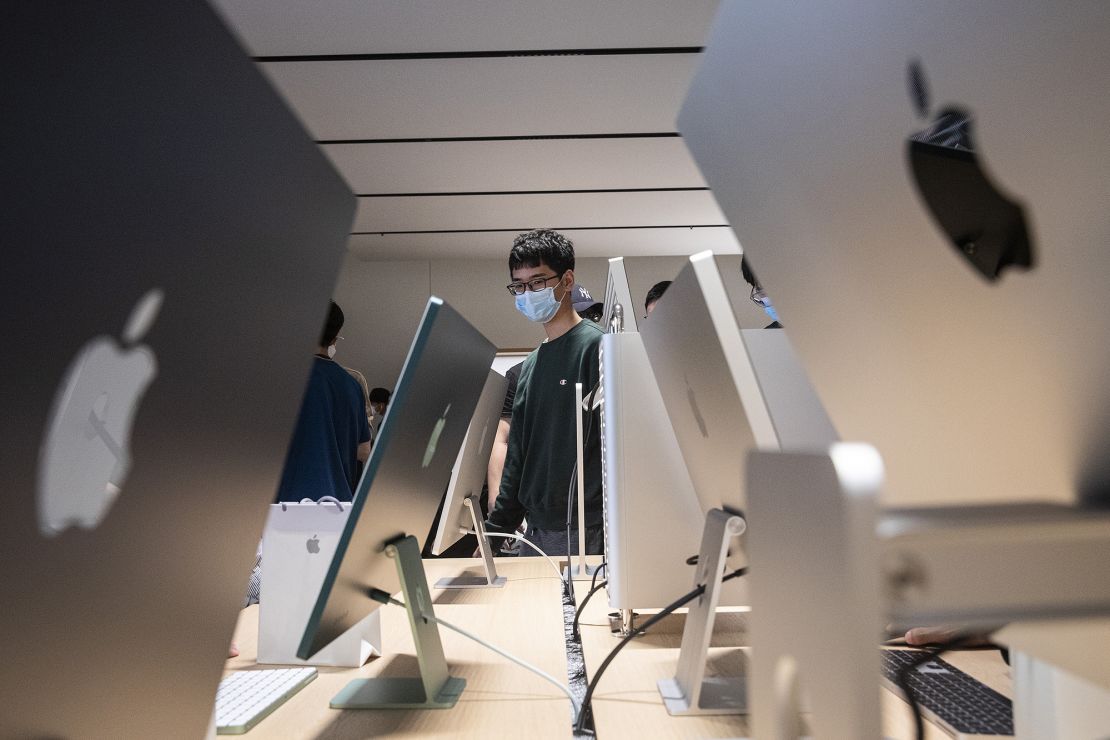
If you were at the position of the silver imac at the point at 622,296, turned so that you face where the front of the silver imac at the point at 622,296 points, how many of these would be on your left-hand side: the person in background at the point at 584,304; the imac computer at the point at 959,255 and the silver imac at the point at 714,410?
1

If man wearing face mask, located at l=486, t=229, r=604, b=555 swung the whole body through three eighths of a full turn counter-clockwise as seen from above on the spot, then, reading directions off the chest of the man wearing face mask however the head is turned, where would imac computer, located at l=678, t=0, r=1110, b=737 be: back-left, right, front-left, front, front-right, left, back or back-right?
right

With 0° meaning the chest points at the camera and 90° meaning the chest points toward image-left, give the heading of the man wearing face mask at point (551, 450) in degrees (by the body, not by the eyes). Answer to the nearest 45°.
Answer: approximately 45°

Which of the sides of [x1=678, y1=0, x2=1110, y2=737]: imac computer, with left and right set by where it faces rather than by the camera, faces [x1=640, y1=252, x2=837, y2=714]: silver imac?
left

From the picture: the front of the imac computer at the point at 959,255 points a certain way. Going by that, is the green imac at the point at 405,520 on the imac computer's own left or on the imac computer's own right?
on the imac computer's own left

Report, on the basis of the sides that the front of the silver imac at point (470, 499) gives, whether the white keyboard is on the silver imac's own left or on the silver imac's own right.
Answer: on the silver imac's own left

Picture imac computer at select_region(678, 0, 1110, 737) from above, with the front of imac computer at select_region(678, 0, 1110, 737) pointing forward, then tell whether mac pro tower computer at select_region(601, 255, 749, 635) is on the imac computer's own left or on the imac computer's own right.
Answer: on the imac computer's own left

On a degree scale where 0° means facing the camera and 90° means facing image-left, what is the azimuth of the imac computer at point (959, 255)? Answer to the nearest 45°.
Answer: approximately 225°
